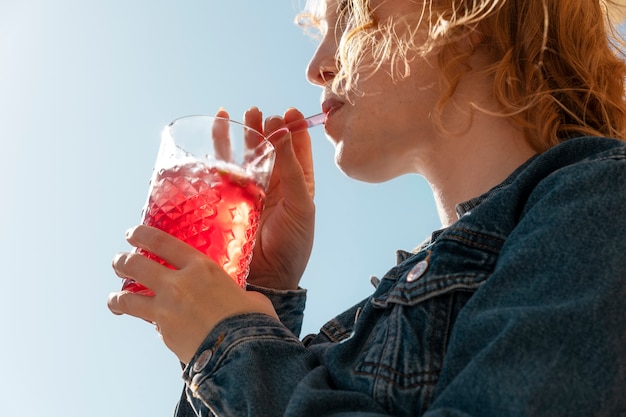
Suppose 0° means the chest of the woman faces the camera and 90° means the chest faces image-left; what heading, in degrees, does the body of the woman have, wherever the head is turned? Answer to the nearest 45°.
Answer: approximately 90°

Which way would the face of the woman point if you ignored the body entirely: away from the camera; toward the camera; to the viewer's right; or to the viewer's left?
to the viewer's left
